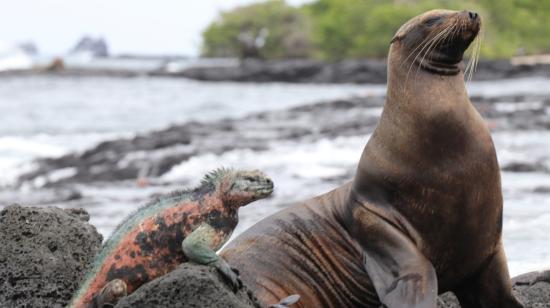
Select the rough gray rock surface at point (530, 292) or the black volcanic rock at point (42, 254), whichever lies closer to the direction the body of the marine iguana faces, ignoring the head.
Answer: the rough gray rock surface

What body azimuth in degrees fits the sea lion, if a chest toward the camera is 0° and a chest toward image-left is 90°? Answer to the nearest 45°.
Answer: approximately 315°

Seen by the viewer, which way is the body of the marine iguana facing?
to the viewer's right

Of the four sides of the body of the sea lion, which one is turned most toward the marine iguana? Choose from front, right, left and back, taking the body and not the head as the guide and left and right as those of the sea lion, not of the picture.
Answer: right

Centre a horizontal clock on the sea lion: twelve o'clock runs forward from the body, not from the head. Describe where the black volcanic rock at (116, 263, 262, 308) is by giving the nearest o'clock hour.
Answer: The black volcanic rock is roughly at 3 o'clock from the sea lion.

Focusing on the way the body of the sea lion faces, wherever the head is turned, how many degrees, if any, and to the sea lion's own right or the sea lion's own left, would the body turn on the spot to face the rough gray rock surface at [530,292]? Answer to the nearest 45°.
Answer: approximately 90° to the sea lion's own left

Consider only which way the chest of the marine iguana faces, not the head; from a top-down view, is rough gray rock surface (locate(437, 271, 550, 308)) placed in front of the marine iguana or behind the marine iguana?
in front
